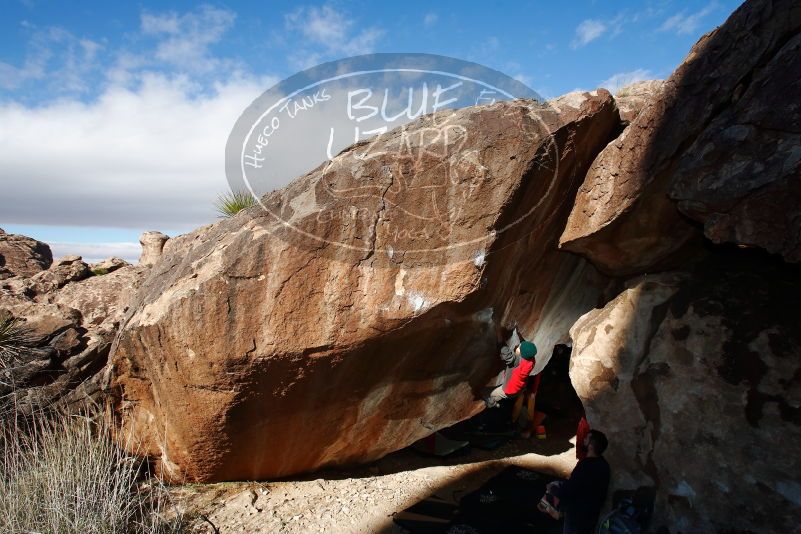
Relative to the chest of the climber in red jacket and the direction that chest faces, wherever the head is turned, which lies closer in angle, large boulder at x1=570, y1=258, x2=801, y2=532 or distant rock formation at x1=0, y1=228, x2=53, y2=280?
the distant rock formation

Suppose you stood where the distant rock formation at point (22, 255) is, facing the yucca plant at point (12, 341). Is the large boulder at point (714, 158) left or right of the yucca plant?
left

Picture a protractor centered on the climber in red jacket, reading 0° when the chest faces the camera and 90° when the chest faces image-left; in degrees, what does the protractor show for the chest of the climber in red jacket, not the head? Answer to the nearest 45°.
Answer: approximately 90°

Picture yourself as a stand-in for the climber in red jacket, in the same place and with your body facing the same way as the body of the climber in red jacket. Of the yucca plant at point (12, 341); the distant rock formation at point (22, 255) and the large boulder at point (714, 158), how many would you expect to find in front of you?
2

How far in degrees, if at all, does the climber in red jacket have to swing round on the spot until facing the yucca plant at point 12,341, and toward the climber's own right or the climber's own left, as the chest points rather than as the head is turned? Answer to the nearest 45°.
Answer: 0° — they already face it

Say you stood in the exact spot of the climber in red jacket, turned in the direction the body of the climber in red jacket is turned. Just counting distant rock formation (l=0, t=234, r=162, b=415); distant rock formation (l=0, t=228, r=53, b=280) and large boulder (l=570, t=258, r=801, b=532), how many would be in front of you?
2

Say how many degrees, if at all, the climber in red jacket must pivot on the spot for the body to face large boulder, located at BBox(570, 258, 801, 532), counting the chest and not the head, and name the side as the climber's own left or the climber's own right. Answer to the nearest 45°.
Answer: approximately 135° to the climber's own left

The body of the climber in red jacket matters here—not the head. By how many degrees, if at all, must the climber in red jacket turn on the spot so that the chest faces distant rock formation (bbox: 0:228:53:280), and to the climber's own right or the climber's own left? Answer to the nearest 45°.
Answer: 0° — they already face it

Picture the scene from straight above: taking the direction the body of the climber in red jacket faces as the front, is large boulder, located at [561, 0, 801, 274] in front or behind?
behind
